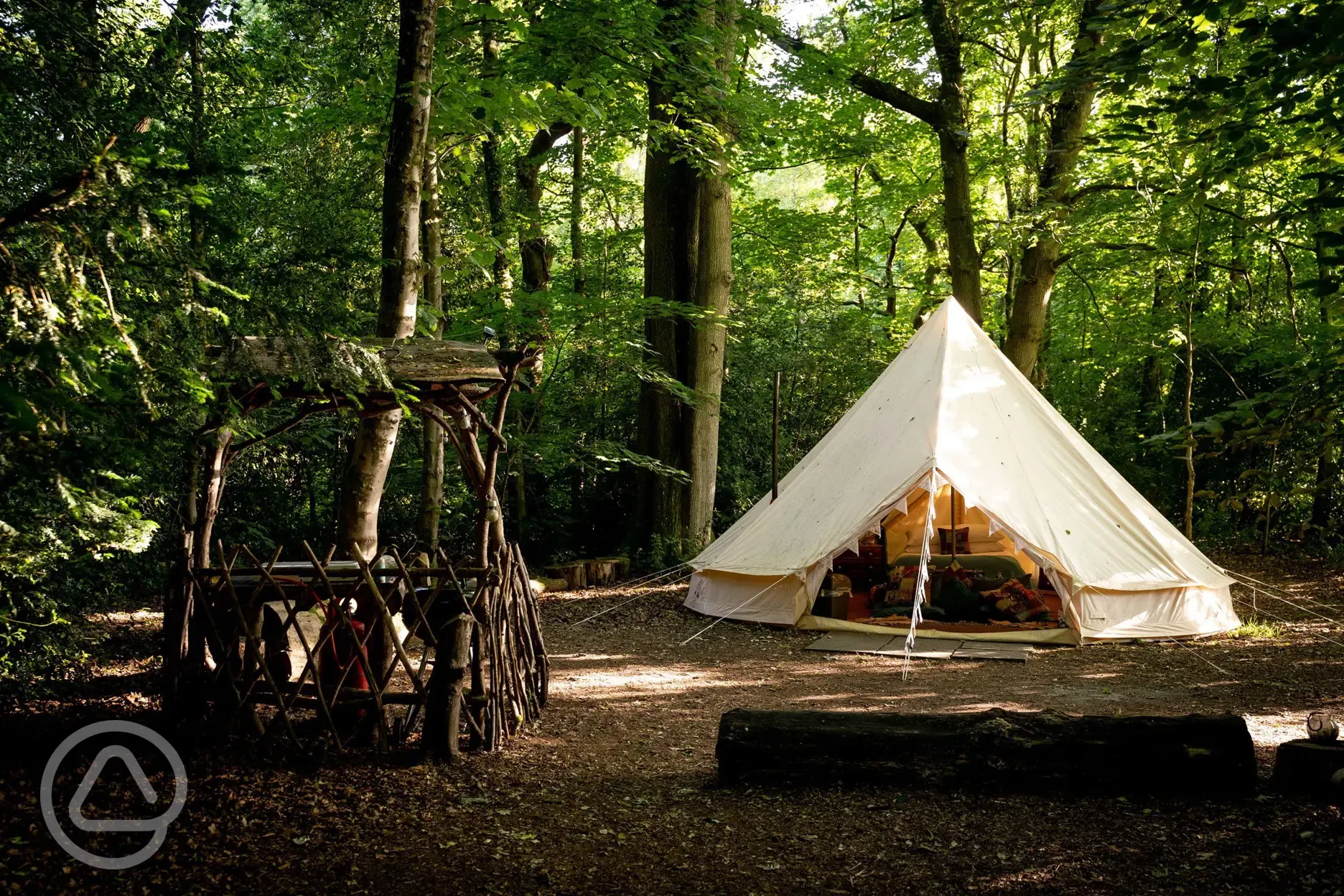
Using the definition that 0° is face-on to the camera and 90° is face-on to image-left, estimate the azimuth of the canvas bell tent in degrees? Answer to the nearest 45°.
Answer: approximately 0°

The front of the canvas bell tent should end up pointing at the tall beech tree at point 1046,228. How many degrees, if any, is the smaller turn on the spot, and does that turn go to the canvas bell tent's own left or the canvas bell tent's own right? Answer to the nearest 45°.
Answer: approximately 180°

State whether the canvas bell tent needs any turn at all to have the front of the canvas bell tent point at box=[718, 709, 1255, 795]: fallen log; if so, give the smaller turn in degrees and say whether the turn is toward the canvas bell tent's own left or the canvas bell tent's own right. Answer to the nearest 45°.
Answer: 0° — it already faces it

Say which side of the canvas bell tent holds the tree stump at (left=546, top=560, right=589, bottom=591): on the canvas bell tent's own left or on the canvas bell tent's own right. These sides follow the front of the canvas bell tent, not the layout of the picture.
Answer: on the canvas bell tent's own right

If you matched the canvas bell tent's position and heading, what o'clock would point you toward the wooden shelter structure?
The wooden shelter structure is roughly at 1 o'clock from the canvas bell tent.
